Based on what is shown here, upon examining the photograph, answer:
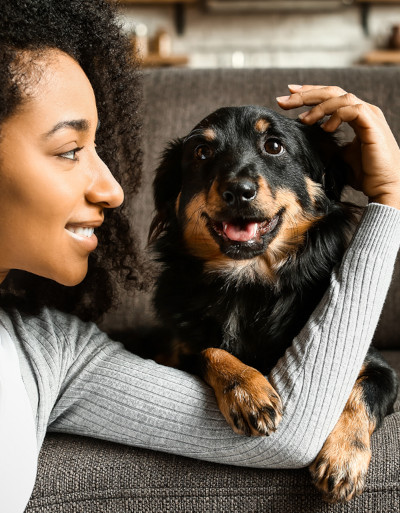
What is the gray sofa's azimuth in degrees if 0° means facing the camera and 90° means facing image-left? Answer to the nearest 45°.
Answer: approximately 0°

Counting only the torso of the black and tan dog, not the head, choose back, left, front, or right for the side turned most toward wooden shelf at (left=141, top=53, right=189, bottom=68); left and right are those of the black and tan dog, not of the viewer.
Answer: back

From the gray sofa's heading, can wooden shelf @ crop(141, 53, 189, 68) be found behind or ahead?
behind

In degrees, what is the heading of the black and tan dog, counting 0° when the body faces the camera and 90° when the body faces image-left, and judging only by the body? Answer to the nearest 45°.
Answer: approximately 0°

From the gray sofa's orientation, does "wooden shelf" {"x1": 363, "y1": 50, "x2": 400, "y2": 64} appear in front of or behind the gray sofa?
behind

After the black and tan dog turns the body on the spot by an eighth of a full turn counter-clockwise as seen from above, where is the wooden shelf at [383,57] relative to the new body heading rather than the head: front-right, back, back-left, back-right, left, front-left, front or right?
back-left

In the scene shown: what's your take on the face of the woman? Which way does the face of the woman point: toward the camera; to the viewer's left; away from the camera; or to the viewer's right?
to the viewer's right

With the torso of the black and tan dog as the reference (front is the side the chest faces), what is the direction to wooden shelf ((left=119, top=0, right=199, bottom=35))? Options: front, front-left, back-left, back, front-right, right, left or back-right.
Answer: back
